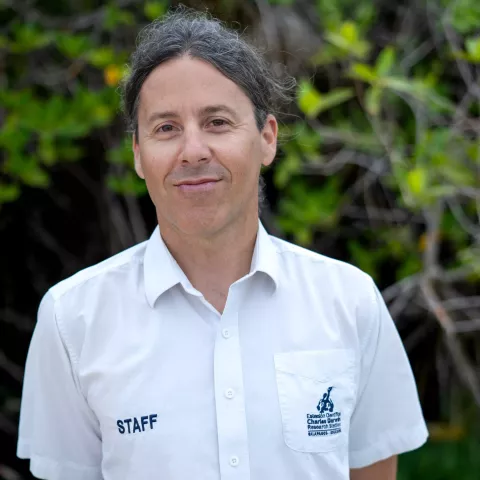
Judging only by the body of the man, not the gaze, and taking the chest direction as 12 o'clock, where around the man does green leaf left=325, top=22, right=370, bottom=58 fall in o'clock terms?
The green leaf is roughly at 7 o'clock from the man.

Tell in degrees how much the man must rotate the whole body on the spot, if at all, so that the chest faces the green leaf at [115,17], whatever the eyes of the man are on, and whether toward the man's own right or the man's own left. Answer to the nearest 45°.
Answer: approximately 180°

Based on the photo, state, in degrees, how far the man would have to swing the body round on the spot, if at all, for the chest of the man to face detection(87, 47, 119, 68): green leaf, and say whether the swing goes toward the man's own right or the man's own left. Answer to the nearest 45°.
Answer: approximately 180°

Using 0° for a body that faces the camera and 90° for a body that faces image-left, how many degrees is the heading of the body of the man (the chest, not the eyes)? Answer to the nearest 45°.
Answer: approximately 0°

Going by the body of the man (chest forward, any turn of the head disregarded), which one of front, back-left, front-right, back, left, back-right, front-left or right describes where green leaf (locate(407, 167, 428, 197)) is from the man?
back-left

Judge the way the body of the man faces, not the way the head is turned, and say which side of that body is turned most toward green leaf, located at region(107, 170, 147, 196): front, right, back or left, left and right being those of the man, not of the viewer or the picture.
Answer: back
